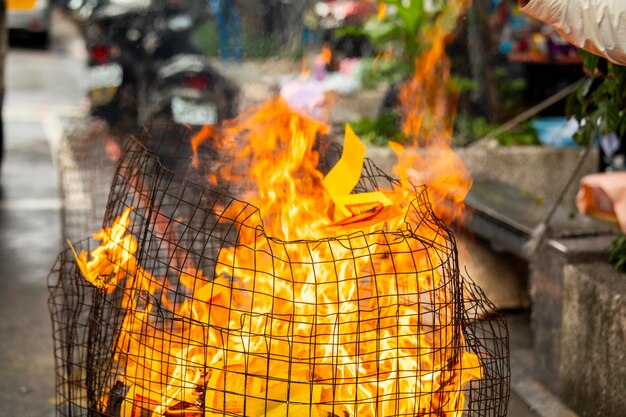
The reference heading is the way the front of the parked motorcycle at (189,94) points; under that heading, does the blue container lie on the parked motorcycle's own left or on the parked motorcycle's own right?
on the parked motorcycle's own right

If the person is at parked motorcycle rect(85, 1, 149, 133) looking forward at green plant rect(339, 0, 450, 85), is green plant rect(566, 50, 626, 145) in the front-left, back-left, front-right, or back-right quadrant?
front-right

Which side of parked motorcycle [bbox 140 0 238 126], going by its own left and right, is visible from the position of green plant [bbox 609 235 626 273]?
back

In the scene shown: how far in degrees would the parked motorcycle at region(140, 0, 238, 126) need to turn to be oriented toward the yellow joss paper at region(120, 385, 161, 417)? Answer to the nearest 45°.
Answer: approximately 180°

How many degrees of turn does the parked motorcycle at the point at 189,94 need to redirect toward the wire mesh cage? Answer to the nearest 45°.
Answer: approximately 180°

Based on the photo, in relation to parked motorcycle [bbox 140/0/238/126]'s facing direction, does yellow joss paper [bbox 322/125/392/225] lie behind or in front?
behind

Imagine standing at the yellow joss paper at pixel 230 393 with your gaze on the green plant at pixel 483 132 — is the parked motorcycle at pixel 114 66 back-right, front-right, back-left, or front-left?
front-left

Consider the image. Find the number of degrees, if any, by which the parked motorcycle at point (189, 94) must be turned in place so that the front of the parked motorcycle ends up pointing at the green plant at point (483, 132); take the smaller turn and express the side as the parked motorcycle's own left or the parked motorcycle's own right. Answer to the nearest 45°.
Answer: approximately 135° to the parked motorcycle's own right

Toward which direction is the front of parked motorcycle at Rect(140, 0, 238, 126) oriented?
away from the camera

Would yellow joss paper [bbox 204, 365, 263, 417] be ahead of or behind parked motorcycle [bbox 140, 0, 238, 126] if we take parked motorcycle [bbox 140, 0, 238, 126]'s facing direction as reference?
behind

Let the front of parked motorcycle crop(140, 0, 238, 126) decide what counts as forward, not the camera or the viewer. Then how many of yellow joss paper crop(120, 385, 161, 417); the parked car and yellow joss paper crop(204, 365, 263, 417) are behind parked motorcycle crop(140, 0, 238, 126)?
2

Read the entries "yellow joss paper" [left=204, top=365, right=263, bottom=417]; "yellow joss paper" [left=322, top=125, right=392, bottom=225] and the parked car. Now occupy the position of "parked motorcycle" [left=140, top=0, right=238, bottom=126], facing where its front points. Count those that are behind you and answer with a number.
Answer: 2

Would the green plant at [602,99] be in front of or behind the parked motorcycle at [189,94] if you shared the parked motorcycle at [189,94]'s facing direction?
behind
